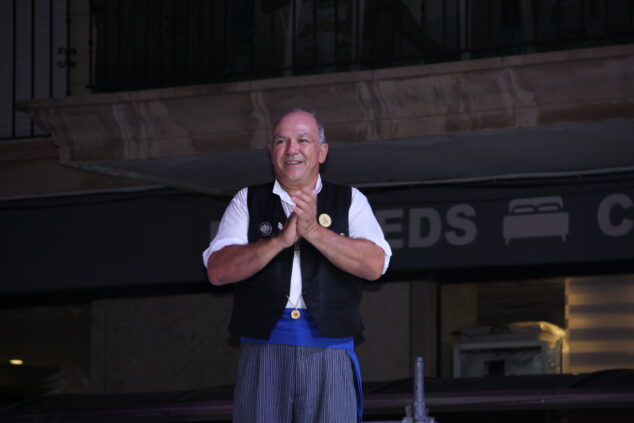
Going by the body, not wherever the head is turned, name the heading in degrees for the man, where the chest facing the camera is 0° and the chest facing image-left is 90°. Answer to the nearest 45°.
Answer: approximately 0°
